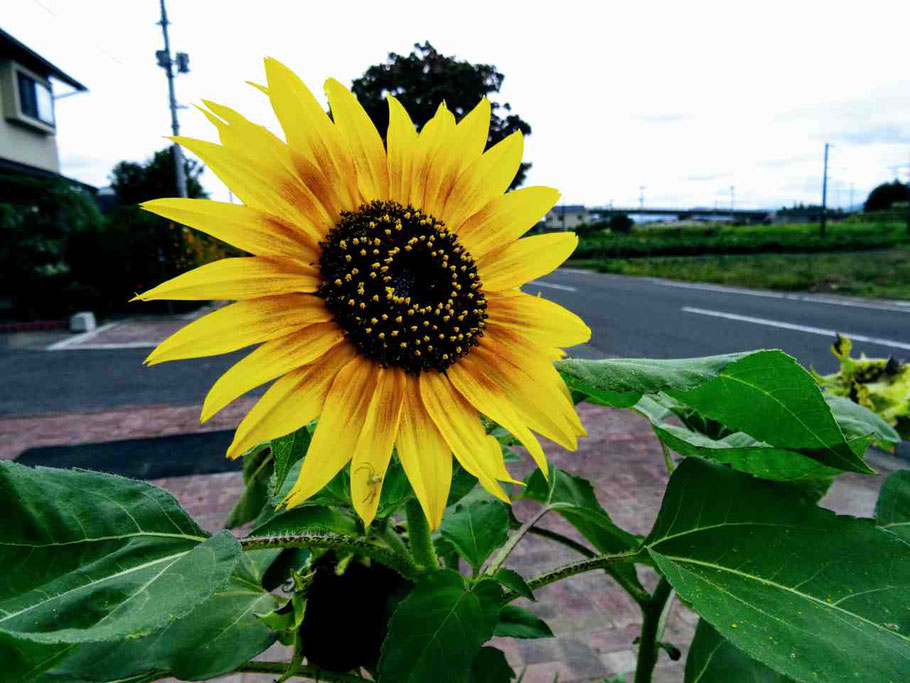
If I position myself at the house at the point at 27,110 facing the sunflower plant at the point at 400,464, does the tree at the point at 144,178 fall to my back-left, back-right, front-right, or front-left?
back-left

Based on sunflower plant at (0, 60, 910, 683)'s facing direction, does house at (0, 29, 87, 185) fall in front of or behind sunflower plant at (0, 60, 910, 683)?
behind

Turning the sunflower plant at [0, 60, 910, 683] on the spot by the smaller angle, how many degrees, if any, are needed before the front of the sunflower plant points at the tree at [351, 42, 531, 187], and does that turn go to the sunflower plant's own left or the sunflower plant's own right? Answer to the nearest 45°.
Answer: approximately 180°

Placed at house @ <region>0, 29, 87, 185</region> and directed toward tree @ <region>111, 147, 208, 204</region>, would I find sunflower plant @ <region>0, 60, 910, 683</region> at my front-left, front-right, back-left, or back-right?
back-right

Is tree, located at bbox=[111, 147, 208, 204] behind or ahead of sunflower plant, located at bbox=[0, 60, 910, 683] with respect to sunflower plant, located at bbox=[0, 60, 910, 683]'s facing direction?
behind

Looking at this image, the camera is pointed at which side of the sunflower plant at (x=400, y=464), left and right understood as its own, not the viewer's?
front
